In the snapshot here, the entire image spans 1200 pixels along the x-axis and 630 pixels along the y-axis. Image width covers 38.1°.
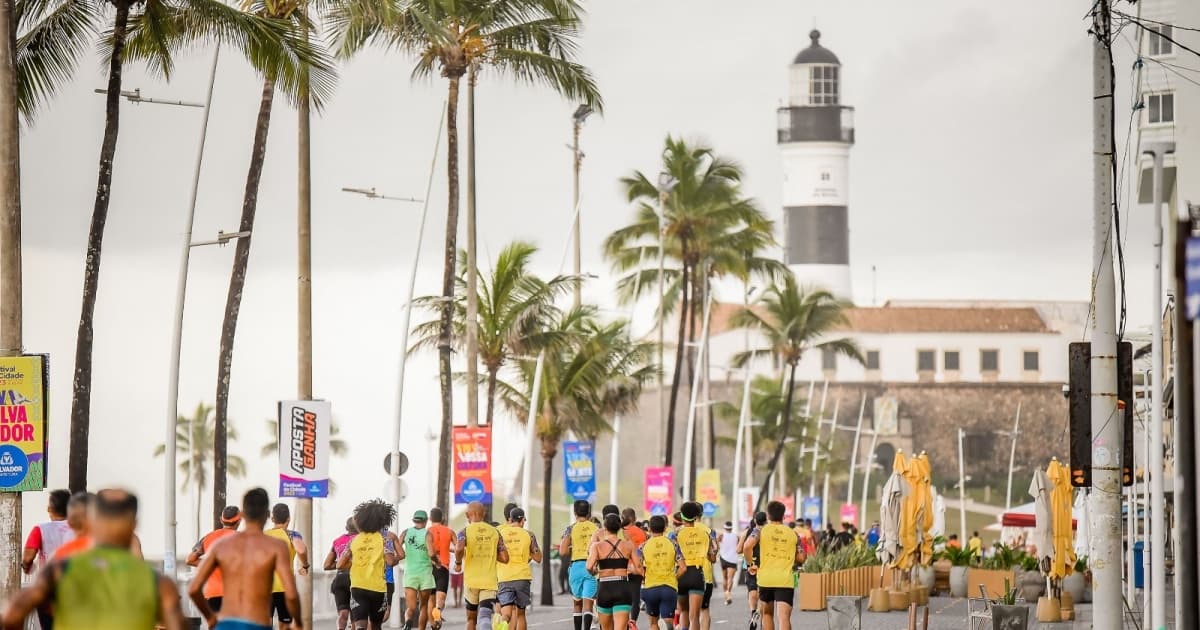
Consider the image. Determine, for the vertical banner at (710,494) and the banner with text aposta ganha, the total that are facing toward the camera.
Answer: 2

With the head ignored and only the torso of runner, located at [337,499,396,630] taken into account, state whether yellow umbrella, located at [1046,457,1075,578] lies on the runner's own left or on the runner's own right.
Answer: on the runner's own right

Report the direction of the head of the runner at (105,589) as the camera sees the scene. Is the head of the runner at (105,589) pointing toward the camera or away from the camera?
away from the camera

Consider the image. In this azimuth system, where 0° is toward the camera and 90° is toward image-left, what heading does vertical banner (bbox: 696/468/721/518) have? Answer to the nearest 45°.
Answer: approximately 0°

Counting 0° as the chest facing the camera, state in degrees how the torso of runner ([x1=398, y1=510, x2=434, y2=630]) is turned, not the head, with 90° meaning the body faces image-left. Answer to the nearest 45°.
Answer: approximately 180°

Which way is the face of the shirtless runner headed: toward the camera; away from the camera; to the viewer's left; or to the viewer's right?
away from the camera

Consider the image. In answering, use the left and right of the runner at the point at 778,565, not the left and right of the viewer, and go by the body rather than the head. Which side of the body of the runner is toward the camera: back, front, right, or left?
back

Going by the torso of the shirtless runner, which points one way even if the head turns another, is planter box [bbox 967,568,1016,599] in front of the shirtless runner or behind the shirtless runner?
in front

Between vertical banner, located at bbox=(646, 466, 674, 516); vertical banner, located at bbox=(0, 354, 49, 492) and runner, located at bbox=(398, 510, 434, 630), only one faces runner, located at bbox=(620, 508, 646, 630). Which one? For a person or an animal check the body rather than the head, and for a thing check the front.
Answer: vertical banner, located at bbox=(646, 466, 674, 516)

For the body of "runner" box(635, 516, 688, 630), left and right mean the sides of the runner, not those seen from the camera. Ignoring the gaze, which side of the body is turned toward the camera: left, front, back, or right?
back

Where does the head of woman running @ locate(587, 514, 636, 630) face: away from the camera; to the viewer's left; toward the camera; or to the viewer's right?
away from the camera

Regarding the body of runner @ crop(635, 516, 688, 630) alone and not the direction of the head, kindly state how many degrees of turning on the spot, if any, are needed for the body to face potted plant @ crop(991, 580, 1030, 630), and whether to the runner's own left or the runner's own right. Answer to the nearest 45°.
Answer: approximately 90° to the runner's own right

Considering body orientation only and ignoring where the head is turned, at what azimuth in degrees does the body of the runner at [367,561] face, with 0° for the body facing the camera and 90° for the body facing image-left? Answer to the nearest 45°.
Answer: approximately 180°

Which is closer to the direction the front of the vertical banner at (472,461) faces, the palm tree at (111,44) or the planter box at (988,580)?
the palm tree

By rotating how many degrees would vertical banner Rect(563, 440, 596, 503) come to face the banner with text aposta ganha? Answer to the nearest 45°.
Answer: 0° — it already faces it

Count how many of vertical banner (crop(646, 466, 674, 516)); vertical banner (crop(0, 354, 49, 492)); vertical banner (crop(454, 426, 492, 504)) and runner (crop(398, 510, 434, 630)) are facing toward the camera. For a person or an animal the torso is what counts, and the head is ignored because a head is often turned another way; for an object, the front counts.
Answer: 3

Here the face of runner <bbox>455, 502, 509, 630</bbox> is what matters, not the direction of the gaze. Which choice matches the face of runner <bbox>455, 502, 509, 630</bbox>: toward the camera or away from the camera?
away from the camera

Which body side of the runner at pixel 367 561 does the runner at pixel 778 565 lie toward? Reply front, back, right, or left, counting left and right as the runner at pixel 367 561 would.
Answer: right
